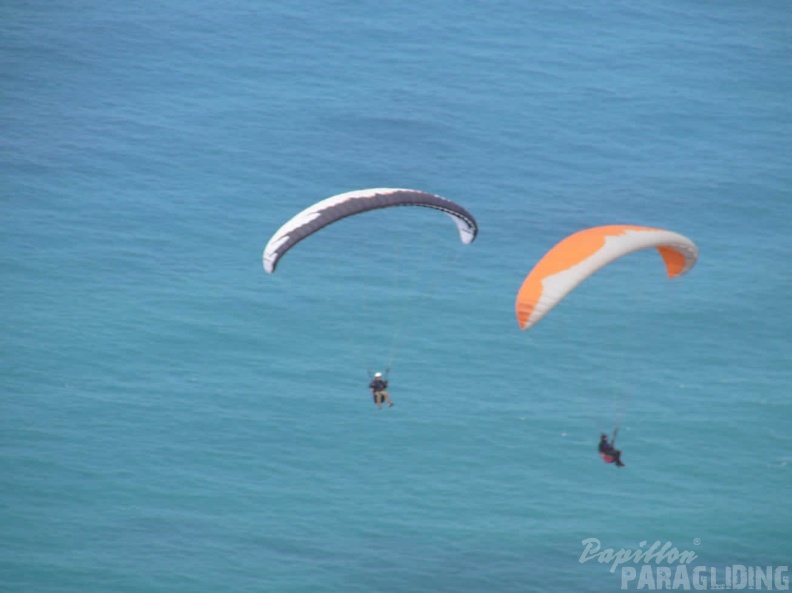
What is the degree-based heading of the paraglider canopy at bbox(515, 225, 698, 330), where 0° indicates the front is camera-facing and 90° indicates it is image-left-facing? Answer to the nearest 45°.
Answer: approximately 315°
